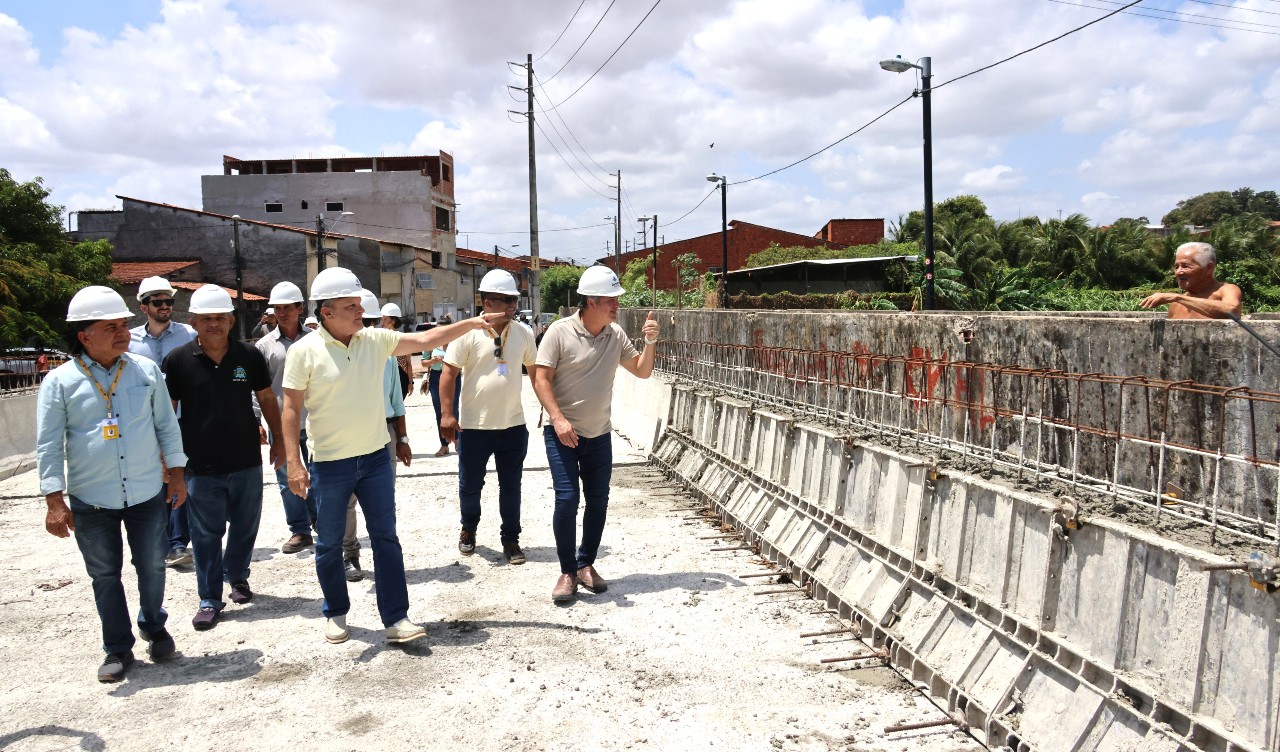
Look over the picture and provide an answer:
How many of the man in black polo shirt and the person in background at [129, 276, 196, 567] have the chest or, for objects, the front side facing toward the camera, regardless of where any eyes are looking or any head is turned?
2

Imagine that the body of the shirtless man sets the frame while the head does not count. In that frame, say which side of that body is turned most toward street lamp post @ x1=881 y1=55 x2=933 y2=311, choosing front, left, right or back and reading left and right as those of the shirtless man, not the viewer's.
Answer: right

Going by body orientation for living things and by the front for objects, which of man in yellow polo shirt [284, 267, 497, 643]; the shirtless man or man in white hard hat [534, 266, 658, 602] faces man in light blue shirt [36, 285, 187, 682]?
the shirtless man

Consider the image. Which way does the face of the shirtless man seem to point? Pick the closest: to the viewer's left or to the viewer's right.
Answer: to the viewer's left

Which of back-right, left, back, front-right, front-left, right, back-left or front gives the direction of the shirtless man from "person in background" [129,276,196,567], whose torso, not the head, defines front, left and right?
front-left

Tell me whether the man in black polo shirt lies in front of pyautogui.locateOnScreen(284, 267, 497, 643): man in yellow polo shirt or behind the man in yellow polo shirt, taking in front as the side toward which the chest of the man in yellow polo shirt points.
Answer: behind

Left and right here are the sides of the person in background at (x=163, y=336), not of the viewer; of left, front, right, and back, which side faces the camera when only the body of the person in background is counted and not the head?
front

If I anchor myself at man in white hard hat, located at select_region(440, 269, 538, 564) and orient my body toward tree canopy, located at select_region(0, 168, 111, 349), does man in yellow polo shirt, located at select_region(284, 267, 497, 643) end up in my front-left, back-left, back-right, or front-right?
back-left

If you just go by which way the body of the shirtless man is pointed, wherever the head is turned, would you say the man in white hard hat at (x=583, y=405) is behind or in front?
in front

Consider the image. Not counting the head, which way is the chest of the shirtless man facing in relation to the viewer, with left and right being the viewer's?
facing the viewer and to the left of the viewer

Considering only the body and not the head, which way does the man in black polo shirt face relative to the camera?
toward the camera

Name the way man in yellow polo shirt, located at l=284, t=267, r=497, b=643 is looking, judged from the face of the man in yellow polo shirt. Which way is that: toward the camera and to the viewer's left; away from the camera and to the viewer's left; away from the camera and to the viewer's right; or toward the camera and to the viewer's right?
toward the camera and to the viewer's right

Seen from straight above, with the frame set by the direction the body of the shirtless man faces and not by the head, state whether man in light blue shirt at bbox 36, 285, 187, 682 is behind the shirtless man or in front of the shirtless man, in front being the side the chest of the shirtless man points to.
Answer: in front

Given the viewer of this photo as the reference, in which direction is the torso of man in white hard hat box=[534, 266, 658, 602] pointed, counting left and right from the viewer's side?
facing the viewer and to the right of the viewer

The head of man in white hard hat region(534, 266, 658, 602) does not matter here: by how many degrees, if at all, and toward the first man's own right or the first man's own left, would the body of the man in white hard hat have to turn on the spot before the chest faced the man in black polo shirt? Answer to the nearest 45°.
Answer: approximately 135° to the first man's own right
